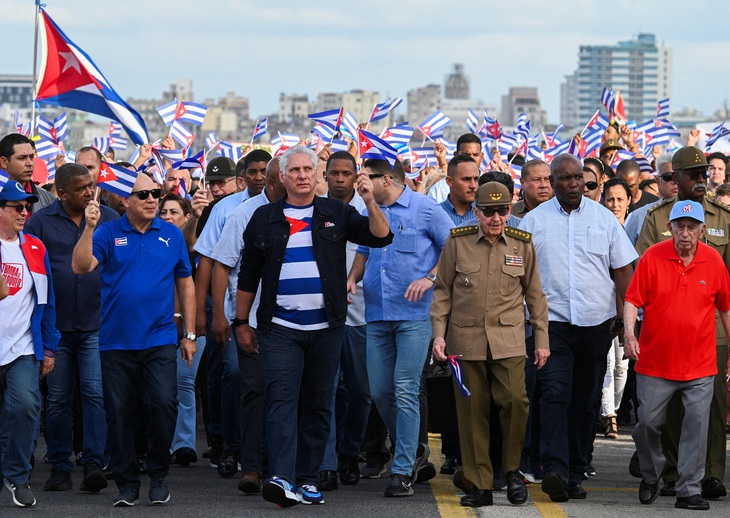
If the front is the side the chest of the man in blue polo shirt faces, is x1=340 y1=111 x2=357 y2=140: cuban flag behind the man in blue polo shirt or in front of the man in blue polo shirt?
behind

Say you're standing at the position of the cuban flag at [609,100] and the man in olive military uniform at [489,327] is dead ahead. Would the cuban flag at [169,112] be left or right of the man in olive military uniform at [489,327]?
right

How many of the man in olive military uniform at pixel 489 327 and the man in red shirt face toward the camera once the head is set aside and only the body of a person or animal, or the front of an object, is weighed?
2

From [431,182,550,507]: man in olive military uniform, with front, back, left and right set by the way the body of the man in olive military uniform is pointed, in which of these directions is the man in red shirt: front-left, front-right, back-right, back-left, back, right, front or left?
left

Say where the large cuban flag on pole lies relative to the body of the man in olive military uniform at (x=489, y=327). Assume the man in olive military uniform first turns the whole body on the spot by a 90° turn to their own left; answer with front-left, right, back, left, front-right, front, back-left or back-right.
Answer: back-left

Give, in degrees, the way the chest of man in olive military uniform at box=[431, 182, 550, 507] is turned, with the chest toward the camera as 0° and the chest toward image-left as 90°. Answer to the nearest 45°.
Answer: approximately 0°

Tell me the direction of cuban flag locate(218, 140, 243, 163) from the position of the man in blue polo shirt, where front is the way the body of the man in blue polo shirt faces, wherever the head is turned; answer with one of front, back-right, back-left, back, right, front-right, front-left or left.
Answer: back

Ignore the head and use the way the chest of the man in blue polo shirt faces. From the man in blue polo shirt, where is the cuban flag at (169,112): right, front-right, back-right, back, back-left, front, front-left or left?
back

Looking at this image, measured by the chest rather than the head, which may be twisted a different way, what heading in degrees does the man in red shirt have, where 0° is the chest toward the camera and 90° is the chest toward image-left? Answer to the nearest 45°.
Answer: approximately 0°
